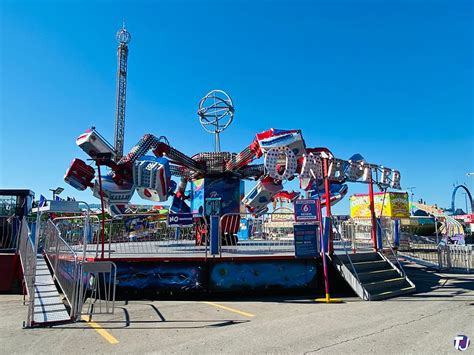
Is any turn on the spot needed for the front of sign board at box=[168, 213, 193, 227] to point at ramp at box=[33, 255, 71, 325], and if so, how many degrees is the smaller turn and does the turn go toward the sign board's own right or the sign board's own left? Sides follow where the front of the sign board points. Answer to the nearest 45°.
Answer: approximately 45° to the sign board's own right

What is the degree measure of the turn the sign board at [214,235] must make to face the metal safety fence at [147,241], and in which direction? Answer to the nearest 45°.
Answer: approximately 135° to its right

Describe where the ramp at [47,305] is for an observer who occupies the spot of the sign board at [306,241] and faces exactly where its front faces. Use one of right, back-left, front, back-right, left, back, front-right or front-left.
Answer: front-right

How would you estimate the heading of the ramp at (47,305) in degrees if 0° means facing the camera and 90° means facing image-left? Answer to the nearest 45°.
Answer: approximately 0°

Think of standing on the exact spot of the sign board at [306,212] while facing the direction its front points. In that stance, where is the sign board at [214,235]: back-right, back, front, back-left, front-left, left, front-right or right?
right

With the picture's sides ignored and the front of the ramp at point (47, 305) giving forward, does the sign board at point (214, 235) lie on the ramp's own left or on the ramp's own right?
on the ramp's own left
